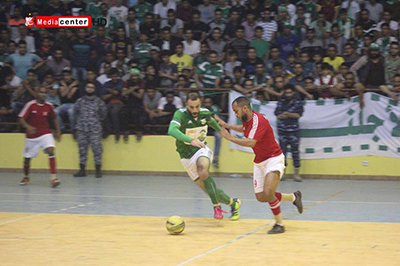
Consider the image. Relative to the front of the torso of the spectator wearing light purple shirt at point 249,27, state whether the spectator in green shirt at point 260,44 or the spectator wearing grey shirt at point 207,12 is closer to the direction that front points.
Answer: the spectator in green shirt

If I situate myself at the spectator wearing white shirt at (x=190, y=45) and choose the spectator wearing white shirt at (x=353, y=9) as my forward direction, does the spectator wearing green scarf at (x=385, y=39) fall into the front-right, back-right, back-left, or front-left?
front-right

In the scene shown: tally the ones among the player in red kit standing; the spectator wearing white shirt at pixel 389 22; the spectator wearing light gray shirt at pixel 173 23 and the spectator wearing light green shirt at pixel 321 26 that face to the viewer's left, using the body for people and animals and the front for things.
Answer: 0

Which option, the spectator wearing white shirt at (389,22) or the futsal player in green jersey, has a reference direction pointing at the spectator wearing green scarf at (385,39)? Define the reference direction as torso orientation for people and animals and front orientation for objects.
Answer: the spectator wearing white shirt at (389,22)

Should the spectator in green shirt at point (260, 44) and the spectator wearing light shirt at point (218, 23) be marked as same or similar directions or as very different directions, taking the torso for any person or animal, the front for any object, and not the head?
same or similar directions

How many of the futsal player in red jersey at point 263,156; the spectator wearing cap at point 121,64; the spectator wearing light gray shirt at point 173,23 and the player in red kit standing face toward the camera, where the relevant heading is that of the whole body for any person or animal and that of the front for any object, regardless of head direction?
3

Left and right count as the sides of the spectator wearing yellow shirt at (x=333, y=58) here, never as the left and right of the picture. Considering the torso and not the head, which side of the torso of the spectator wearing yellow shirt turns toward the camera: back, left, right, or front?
front

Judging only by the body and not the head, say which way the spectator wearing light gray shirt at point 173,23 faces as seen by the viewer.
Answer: toward the camera

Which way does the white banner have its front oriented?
toward the camera

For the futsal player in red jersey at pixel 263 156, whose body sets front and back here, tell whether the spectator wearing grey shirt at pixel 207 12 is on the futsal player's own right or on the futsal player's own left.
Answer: on the futsal player's own right

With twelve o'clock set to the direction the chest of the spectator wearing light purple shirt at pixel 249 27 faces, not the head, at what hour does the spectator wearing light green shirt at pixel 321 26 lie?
the spectator wearing light green shirt at pixel 321 26 is roughly at 9 o'clock from the spectator wearing light purple shirt at pixel 249 27.

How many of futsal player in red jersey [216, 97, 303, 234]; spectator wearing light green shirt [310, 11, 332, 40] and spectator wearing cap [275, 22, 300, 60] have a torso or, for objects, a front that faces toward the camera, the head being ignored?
2

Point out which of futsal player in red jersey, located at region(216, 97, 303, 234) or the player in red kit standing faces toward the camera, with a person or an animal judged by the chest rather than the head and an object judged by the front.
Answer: the player in red kit standing

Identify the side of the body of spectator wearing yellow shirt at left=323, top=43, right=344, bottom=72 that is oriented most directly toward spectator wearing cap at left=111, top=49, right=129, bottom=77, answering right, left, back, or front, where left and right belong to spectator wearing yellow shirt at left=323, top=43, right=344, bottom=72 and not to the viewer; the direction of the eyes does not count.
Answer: right
